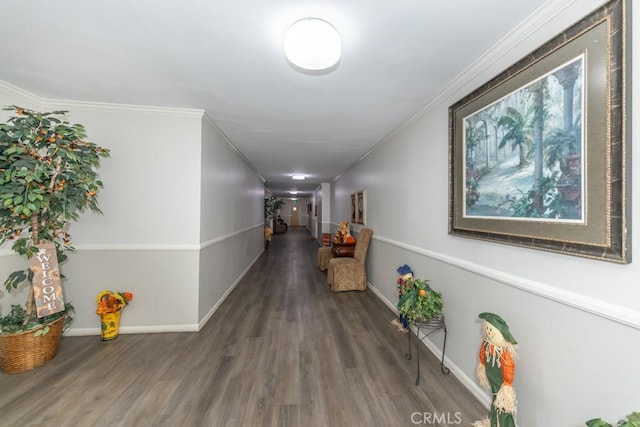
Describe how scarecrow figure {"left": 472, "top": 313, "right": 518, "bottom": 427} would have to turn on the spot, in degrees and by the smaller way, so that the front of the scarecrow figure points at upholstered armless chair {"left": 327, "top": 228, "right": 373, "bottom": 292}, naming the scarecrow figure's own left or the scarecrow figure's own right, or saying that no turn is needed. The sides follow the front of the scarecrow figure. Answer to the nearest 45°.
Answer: approximately 90° to the scarecrow figure's own right

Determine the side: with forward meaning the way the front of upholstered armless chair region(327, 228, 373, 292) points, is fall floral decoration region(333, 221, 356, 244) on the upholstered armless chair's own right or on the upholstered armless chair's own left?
on the upholstered armless chair's own right

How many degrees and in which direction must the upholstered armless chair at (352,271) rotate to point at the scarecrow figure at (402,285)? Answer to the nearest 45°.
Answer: approximately 90° to its left

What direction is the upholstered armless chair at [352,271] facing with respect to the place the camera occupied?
facing to the left of the viewer

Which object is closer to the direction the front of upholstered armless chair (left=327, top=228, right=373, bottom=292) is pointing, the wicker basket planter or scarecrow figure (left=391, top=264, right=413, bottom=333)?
the wicker basket planter

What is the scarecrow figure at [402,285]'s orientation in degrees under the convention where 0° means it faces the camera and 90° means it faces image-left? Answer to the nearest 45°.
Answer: approximately 45°

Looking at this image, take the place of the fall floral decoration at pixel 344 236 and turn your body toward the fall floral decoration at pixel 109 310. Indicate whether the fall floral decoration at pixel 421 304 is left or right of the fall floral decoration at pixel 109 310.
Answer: left

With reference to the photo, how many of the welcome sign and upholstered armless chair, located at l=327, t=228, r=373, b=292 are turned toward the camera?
1

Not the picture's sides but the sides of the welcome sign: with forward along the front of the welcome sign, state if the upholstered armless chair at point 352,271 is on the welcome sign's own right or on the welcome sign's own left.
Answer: on the welcome sign's own left
